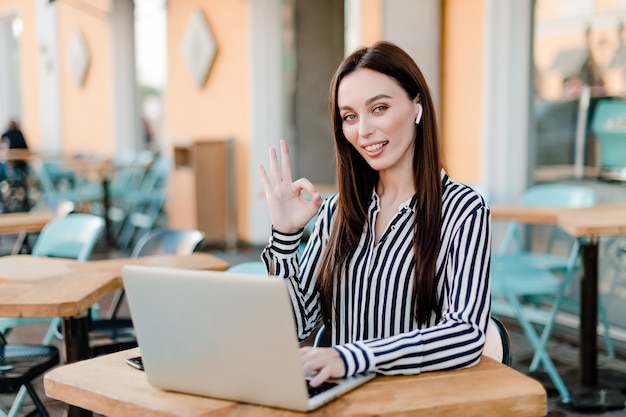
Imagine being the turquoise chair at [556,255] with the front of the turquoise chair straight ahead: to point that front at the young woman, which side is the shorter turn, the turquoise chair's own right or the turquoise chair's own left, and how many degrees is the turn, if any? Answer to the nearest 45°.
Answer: approximately 45° to the turquoise chair's own left

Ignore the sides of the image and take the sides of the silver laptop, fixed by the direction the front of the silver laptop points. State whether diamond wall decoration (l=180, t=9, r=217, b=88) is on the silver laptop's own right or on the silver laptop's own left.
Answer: on the silver laptop's own left

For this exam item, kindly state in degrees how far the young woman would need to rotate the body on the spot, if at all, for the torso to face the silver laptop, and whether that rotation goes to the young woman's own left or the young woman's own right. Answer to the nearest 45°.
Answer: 0° — they already face it

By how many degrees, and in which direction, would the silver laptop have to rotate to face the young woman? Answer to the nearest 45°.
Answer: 0° — it already faces them

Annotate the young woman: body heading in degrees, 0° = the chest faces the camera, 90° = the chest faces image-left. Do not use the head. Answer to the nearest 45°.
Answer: approximately 45°

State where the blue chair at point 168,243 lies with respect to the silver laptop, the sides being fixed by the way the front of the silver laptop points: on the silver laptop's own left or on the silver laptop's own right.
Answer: on the silver laptop's own left

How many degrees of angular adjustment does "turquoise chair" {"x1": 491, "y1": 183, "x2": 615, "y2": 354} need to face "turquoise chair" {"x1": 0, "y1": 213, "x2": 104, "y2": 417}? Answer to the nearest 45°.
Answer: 0° — it already faces it

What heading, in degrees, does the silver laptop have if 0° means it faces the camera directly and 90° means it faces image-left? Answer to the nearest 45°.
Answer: approximately 225°

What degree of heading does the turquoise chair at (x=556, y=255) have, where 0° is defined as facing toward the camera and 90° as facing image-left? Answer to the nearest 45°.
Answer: approximately 45°
